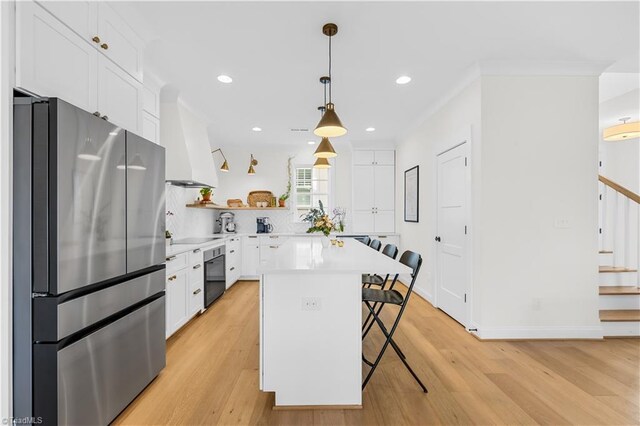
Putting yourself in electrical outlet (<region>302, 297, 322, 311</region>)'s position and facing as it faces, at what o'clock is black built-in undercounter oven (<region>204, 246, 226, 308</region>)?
The black built-in undercounter oven is roughly at 5 o'clock from the electrical outlet.

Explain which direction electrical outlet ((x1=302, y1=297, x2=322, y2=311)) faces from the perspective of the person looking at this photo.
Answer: facing the viewer

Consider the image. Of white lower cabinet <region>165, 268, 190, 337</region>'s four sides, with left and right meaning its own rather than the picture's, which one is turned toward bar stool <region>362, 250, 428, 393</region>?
front

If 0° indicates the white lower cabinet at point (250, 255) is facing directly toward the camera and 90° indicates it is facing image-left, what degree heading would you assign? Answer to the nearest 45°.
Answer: approximately 0°

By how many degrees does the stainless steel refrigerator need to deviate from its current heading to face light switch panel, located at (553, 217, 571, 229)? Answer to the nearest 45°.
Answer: approximately 45° to its left

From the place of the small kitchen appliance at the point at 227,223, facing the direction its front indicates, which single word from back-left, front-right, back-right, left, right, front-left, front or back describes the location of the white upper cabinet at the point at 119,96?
front-right

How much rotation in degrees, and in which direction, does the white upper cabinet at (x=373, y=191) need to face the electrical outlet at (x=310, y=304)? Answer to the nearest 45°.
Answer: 0° — it already faces it

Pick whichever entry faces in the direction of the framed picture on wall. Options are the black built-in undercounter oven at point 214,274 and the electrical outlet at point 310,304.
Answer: the black built-in undercounter oven

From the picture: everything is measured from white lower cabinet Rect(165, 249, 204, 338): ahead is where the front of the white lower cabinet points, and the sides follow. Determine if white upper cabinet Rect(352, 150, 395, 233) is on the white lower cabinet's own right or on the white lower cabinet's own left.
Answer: on the white lower cabinet's own left

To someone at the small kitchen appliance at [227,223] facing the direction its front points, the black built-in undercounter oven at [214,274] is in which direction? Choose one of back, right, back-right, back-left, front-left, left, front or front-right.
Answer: front-right

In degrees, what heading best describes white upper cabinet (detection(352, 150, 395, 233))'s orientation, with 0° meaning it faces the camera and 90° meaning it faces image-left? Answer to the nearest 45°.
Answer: approximately 0°

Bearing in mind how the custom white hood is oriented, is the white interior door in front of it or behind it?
in front

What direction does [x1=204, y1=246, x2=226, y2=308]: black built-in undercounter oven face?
to the viewer's right

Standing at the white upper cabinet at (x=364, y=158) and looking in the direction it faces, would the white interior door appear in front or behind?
in front

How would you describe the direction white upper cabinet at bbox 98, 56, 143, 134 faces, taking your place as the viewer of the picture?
facing the viewer and to the right of the viewer
